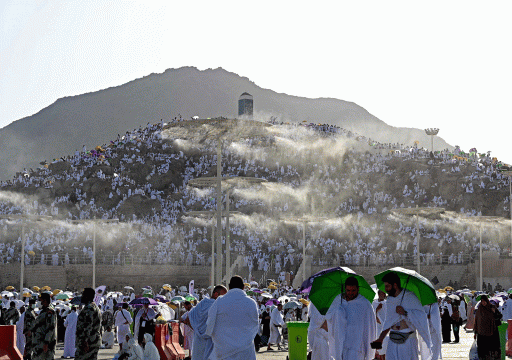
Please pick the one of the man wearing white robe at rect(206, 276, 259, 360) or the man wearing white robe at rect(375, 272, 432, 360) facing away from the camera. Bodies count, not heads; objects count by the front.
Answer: the man wearing white robe at rect(206, 276, 259, 360)

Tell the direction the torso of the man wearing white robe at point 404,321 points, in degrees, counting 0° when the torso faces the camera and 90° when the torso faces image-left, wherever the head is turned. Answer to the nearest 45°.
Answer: approximately 45°

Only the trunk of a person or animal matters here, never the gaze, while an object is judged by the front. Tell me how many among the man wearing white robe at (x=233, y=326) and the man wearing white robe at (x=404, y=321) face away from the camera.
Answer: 1

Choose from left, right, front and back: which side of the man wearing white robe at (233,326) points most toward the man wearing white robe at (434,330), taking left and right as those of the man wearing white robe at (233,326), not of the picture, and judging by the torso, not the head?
right

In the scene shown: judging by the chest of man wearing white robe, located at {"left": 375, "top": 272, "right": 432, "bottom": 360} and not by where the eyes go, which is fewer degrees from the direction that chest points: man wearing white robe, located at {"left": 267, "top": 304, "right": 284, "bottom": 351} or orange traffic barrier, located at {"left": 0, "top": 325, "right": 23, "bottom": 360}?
the orange traffic barrier

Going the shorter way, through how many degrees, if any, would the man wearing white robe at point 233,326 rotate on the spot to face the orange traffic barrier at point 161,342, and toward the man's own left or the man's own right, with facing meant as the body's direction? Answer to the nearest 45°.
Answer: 0° — they already face it

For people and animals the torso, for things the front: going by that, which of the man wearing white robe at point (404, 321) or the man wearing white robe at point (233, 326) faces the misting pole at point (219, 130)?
the man wearing white robe at point (233, 326)

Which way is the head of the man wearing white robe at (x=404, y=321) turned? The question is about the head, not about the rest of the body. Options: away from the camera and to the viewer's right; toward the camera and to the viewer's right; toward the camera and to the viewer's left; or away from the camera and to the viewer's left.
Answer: toward the camera and to the viewer's left

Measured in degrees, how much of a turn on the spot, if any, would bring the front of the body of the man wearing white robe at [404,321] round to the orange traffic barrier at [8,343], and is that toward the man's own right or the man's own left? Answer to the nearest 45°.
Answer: approximately 45° to the man's own right

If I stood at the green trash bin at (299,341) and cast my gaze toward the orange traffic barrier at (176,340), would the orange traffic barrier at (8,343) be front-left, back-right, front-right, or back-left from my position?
front-left

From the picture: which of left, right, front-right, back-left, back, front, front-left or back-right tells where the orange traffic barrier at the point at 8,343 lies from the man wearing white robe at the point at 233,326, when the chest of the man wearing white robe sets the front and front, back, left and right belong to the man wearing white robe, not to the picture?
front-left

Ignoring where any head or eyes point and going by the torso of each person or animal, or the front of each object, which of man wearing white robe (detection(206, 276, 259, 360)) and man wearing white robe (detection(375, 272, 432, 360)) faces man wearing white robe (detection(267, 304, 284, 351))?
man wearing white robe (detection(206, 276, 259, 360))

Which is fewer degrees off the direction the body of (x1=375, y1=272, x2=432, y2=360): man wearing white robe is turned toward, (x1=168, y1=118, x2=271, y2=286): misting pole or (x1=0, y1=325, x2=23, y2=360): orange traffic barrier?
the orange traffic barrier

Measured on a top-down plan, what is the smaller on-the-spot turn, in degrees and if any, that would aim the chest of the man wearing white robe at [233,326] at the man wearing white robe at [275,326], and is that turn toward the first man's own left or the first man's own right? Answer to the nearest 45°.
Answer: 0° — they already face them

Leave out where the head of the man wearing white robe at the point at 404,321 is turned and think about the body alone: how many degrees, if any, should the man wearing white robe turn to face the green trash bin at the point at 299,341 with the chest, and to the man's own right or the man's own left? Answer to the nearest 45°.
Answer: approximately 135° to the man's own right

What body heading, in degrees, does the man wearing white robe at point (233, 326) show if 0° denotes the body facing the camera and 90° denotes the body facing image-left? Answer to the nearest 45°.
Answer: approximately 180°
